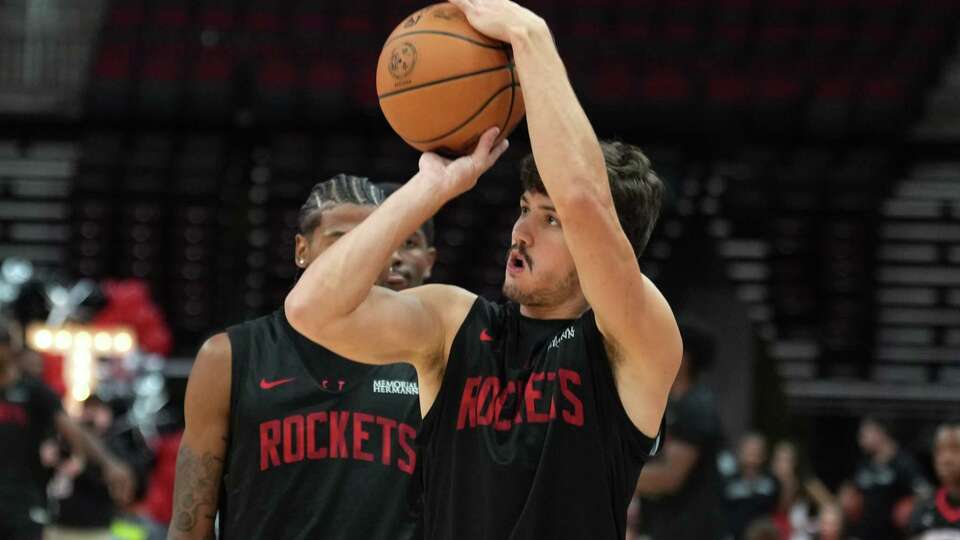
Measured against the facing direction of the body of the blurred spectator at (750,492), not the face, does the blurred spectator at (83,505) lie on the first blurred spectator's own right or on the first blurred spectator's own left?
on the first blurred spectator's own right

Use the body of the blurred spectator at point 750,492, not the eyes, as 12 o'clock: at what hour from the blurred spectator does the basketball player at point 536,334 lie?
The basketball player is roughly at 12 o'clock from the blurred spectator.

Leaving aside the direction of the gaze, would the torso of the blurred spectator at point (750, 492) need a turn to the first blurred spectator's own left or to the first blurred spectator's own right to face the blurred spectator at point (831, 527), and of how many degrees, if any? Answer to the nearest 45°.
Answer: approximately 45° to the first blurred spectator's own left

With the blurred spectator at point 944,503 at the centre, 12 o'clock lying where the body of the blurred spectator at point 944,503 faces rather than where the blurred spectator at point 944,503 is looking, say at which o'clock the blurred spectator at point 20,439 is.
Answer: the blurred spectator at point 20,439 is roughly at 2 o'clock from the blurred spectator at point 944,503.

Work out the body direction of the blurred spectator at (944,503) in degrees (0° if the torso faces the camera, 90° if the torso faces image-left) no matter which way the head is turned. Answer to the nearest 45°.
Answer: approximately 0°

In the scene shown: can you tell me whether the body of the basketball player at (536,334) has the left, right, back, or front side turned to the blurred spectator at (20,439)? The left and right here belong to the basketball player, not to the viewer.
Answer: right

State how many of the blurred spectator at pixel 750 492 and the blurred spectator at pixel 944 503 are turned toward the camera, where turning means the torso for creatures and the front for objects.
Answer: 2
